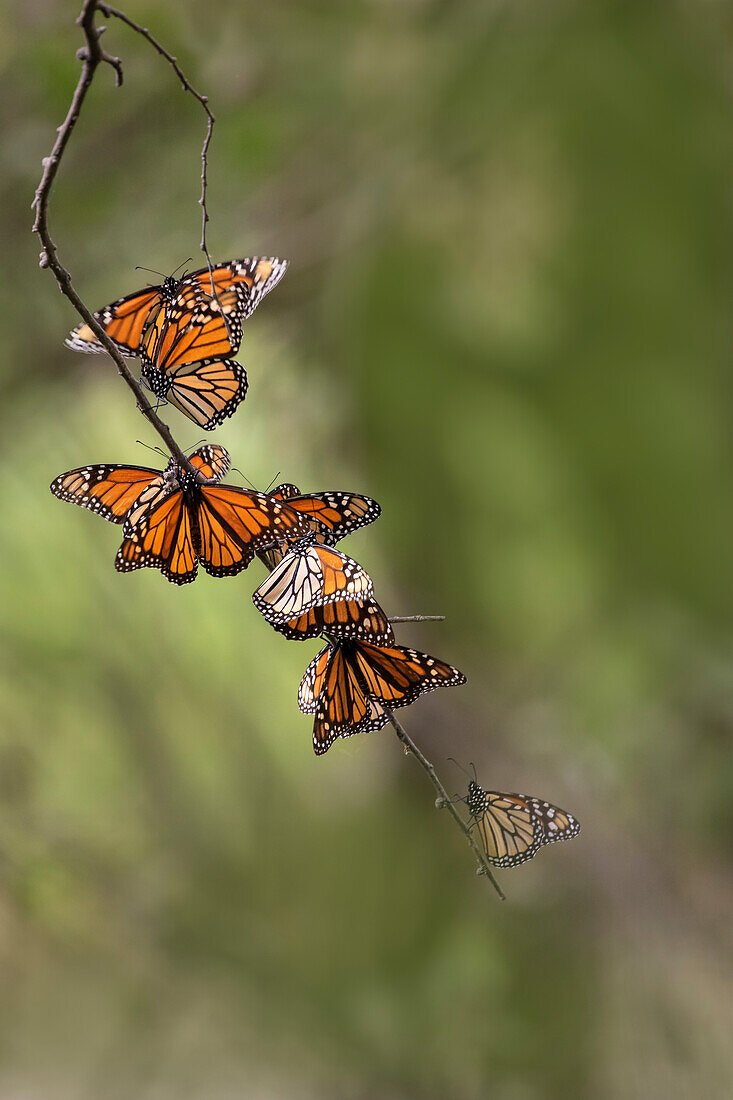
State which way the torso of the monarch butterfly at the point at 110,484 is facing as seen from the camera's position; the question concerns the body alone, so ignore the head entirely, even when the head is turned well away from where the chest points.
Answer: away from the camera

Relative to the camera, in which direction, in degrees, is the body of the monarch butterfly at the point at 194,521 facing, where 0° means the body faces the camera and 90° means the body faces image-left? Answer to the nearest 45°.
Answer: approximately 180°

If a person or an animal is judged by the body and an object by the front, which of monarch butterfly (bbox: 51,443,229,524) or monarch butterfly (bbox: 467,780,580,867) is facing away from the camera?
monarch butterfly (bbox: 51,443,229,524)

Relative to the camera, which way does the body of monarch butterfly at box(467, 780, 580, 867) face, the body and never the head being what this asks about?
to the viewer's left

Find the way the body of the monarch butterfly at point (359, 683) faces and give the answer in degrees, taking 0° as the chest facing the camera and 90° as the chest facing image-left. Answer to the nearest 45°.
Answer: approximately 180°

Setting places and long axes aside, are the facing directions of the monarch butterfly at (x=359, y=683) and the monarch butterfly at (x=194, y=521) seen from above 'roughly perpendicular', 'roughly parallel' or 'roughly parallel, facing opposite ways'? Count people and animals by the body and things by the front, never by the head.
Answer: roughly parallel

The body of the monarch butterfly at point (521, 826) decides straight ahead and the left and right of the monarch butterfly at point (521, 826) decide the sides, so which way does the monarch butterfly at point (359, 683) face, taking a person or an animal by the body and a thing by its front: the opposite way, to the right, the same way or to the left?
to the right

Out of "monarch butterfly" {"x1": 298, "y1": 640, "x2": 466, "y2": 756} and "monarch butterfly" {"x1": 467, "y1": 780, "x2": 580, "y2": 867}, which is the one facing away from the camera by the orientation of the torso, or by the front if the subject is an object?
"monarch butterfly" {"x1": 298, "y1": 640, "x2": 466, "y2": 756}

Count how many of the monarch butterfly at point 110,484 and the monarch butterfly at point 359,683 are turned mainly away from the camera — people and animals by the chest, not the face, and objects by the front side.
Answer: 2
